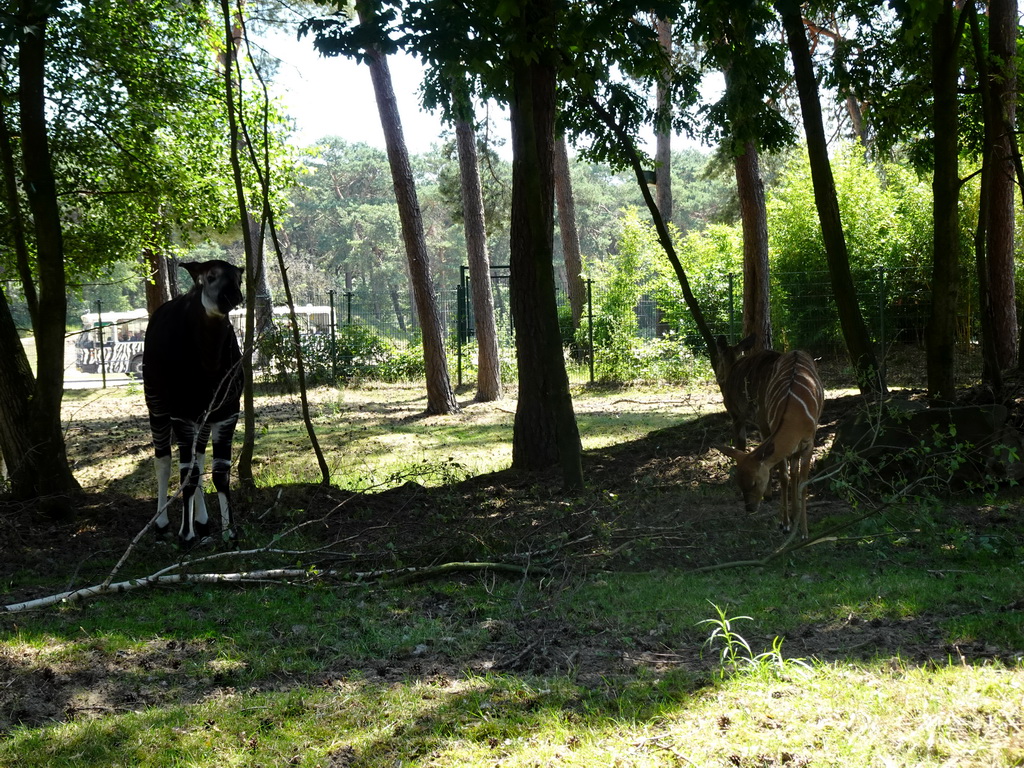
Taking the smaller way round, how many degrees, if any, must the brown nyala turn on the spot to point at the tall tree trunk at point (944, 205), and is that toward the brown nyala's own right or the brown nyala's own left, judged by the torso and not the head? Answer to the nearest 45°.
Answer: approximately 135° to the brown nyala's own left

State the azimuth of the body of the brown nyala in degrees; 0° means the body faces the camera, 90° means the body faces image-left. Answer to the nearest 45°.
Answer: approximately 0°

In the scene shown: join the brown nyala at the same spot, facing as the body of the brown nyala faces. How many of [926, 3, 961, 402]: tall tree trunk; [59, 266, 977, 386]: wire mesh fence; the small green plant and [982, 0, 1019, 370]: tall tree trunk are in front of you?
1

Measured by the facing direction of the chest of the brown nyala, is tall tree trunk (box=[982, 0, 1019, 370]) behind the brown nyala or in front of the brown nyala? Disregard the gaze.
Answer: behind

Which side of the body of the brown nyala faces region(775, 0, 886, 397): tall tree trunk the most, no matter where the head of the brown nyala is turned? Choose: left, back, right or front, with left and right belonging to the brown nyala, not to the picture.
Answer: back

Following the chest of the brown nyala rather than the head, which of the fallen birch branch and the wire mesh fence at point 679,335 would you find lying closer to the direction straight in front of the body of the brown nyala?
the fallen birch branch

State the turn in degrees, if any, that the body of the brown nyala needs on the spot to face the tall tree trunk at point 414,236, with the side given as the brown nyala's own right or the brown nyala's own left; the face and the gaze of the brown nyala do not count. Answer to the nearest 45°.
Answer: approximately 135° to the brown nyala's own right

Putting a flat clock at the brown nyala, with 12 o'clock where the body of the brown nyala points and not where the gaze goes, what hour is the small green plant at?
The small green plant is roughly at 12 o'clock from the brown nyala.

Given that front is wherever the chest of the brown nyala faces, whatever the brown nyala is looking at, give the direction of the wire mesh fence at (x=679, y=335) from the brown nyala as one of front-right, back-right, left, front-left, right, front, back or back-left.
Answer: back

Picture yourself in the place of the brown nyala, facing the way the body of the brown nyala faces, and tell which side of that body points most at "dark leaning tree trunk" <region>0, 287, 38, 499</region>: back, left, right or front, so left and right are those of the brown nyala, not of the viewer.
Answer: right

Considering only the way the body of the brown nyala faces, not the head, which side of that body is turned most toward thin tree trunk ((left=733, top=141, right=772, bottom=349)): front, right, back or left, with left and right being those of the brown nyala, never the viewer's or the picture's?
back

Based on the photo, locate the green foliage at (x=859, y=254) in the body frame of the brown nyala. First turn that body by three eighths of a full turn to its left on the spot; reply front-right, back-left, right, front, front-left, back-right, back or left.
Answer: front-left

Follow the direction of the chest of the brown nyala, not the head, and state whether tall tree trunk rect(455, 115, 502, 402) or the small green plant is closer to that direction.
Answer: the small green plant

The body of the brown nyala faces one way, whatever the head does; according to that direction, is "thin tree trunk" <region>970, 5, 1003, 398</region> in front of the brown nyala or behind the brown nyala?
behind
